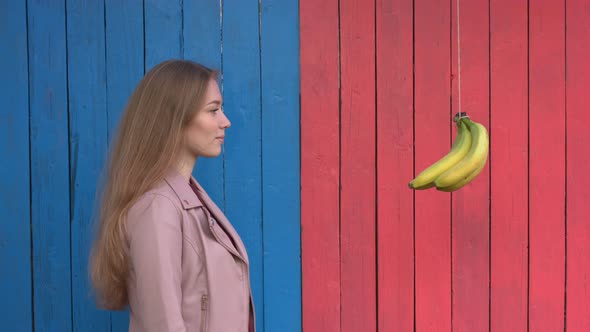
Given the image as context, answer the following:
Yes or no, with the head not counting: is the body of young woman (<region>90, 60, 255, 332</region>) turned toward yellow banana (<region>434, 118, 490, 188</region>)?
yes

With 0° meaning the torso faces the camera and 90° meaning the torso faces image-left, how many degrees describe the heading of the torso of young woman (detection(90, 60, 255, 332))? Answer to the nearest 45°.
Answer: approximately 270°

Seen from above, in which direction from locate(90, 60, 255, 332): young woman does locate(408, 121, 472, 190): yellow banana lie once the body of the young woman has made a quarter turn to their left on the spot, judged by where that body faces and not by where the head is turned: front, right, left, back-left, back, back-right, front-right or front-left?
right

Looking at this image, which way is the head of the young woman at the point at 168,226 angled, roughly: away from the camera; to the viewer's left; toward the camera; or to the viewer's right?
to the viewer's right
